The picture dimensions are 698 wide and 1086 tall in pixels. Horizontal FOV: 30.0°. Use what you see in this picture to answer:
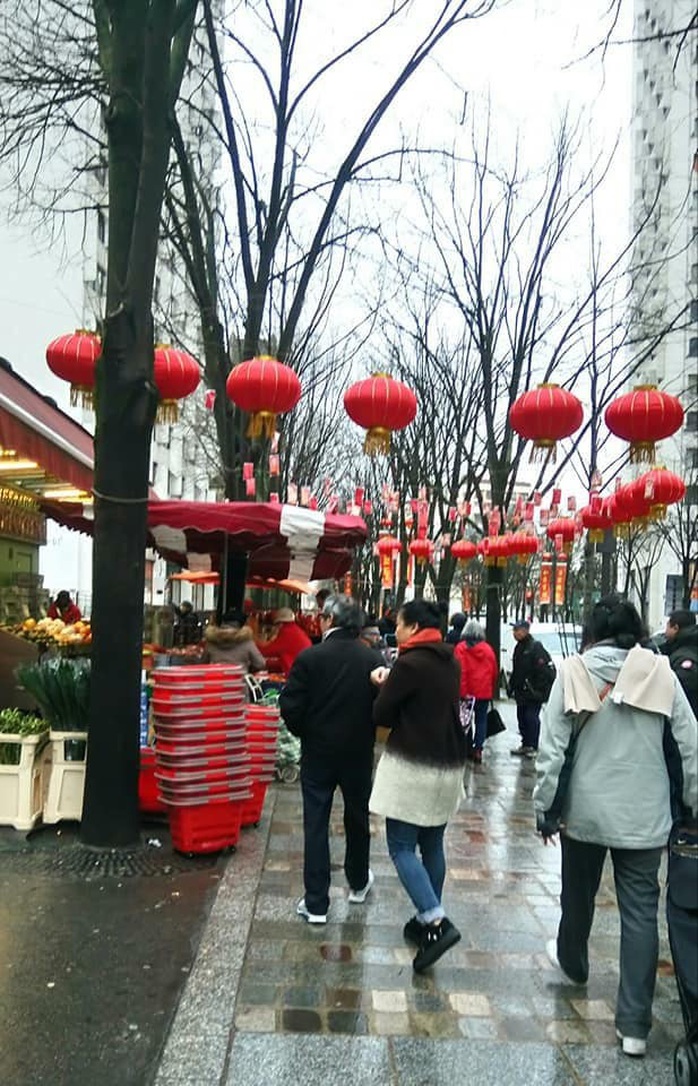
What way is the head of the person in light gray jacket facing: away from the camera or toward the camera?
away from the camera

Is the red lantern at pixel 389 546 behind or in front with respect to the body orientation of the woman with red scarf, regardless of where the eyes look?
in front

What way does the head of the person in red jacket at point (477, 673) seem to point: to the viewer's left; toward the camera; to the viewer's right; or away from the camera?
away from the camera

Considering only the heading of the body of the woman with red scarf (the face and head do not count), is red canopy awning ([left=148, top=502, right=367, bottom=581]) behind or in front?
in front

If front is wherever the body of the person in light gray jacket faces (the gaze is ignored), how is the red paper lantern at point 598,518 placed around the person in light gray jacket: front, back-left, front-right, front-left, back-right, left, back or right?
front

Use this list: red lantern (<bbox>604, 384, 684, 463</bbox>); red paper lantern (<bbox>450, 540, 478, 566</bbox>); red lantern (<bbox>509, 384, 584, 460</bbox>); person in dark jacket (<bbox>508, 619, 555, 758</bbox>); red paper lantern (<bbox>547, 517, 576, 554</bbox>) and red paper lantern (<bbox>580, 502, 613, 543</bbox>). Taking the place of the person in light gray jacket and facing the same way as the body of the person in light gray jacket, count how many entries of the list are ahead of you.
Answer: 6

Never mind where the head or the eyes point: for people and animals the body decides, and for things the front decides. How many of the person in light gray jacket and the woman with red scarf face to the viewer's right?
0

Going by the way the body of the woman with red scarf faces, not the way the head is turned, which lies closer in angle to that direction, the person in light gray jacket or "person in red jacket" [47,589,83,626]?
the person in red jacket

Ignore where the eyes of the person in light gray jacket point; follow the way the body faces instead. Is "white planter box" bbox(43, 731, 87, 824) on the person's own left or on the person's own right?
on the person's own left

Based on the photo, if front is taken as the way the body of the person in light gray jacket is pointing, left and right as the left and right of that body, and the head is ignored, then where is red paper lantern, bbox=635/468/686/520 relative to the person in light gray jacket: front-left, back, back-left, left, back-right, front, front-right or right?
front

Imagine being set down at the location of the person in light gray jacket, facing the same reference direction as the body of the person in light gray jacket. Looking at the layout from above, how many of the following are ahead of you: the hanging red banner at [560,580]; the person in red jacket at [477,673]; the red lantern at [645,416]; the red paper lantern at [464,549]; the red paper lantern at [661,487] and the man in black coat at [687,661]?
6

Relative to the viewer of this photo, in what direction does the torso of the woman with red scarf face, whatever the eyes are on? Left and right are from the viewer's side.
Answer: facing away from the viewer and to the left of the viewer

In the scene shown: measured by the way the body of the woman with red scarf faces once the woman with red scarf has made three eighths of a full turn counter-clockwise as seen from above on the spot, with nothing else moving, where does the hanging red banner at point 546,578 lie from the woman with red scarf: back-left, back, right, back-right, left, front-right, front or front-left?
back

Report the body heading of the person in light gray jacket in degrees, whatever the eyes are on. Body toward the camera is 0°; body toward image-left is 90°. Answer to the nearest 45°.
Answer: approximately 180°

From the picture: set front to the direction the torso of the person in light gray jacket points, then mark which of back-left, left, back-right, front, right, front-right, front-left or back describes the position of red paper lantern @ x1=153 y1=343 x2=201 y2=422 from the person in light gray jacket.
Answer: front-left

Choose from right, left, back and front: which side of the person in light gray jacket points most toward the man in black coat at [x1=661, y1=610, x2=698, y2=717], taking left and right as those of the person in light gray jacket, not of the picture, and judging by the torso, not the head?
front
